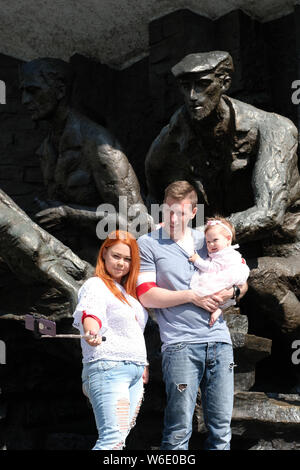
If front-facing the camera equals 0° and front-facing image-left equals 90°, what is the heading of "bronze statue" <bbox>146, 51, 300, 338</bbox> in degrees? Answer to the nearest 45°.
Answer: approximately 45°

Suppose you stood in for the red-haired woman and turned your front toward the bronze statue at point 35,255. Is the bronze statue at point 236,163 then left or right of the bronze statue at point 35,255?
right

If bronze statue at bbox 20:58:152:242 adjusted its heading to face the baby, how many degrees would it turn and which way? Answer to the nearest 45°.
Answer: approximately 135° to its left

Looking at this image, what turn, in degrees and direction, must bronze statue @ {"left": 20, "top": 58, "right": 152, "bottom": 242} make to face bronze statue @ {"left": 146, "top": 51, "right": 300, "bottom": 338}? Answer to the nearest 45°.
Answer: approximately 90° to its left
